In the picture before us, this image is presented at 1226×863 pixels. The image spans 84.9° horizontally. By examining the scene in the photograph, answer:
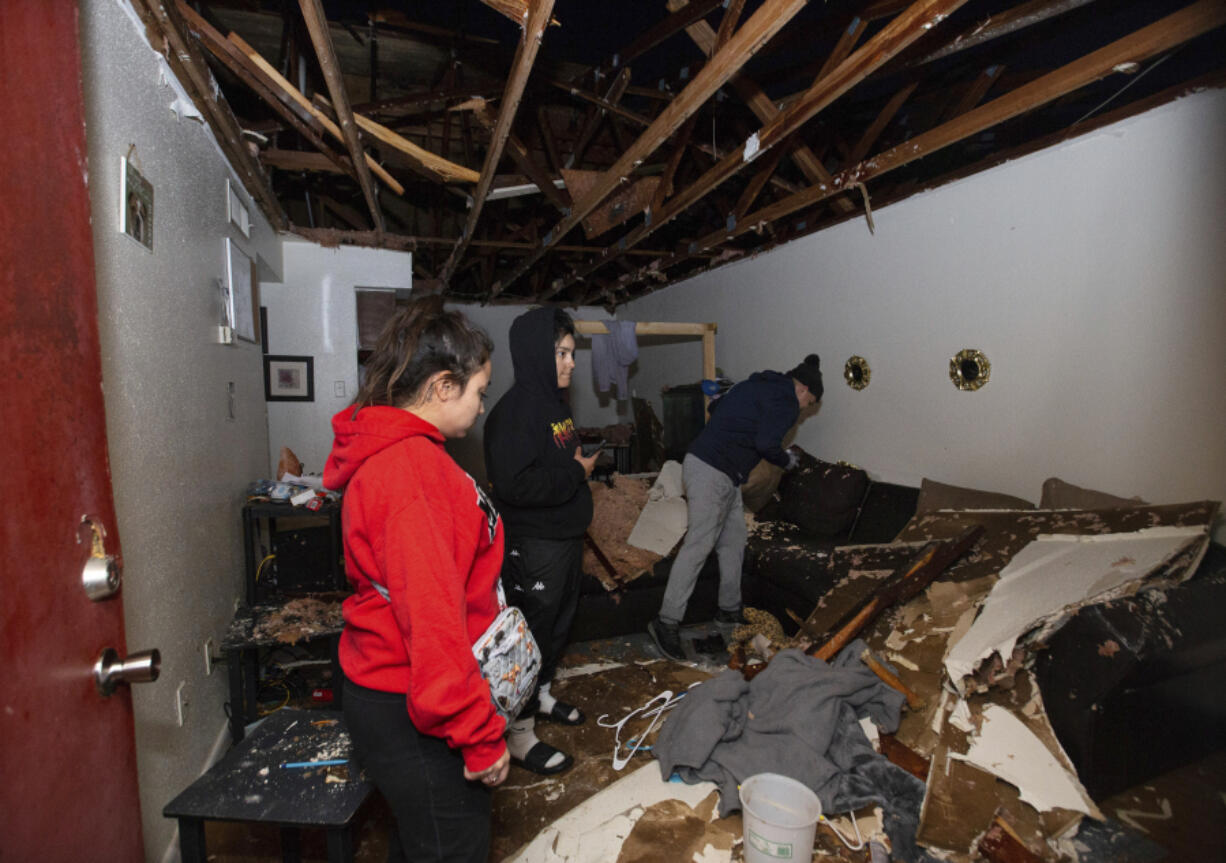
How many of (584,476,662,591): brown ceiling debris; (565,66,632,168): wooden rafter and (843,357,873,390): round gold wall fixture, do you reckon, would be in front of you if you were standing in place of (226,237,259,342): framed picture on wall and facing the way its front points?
3

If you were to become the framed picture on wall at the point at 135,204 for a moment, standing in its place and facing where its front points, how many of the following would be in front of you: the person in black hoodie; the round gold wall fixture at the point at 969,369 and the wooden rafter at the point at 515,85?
3

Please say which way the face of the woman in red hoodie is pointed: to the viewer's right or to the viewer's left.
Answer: to the viewer's right

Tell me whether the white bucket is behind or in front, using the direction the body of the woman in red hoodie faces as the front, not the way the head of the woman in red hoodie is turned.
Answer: in front

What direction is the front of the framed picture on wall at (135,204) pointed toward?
to the viewer's right

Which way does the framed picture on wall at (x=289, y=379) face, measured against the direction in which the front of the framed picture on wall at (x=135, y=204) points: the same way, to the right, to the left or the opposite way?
to the right

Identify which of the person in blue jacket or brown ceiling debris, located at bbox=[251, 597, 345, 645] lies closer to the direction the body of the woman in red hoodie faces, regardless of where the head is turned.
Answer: the person in blue jacket

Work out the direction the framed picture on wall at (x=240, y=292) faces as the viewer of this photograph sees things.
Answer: facing to the right of the viewer

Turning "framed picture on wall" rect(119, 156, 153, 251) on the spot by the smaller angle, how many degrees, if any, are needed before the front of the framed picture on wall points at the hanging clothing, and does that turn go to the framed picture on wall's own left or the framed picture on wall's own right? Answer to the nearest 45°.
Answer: approximately 45° to the framed picture on wall's own left

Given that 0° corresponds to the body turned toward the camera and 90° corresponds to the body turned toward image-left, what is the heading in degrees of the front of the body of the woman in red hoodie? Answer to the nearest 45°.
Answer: approximately 270°

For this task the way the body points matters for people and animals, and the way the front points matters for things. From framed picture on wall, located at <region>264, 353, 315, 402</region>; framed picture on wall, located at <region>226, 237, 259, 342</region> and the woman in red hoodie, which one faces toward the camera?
framed picture on wall, located at <region>264, 353, 315, 402</region>

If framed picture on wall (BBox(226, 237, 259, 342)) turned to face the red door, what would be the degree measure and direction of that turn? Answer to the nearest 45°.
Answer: approximately 90° to its right

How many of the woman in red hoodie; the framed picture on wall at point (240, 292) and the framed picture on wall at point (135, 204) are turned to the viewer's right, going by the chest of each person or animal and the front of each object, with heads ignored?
3

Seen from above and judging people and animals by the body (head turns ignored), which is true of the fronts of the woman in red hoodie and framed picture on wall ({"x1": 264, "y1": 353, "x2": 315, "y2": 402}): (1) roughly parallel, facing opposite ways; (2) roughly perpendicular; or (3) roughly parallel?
roughly perpendicular

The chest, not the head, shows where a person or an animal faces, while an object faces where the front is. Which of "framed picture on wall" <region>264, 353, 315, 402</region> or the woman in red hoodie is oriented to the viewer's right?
the woman in red hoodie
